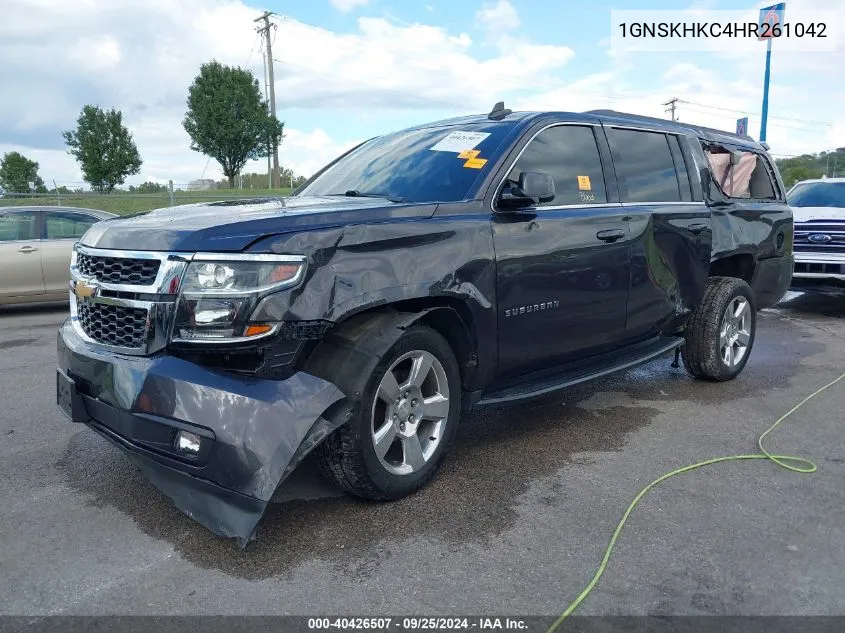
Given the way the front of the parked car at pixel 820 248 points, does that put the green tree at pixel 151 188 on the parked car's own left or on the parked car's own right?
on the parked car's own right

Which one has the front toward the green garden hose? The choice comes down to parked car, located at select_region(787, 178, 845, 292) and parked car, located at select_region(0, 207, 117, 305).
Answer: parked car, located at select_region(787, 178, 845, 292)

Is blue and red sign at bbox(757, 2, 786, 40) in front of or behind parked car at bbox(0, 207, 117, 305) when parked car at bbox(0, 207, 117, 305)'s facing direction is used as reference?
behind

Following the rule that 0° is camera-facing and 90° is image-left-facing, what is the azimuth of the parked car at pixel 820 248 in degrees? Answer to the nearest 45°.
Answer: approximately 0°

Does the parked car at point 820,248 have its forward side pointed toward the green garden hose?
yes

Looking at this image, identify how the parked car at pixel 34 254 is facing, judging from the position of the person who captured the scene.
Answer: facing to the left of the viewer

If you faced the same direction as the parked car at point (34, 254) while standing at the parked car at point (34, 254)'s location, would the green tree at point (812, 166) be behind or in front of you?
behind

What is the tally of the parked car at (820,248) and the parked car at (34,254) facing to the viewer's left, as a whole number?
1

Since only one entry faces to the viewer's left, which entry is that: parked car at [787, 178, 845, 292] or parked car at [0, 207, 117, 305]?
parked car at [0, 207, 117, 305]

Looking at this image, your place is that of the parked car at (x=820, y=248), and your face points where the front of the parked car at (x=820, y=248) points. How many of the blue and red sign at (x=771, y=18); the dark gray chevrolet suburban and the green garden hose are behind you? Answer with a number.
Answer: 1

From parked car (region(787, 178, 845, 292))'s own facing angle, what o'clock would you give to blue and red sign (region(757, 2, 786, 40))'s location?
The blue and red sign is roughly at 6 o'clock from the parked car.
